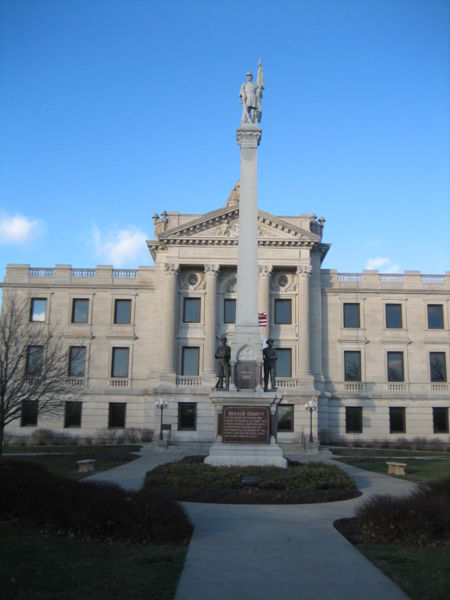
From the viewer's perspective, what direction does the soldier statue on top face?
toward the camera
